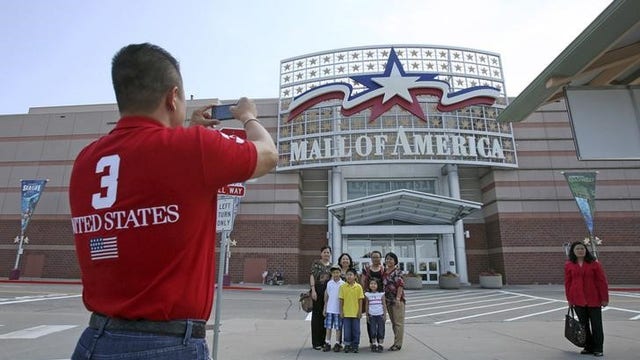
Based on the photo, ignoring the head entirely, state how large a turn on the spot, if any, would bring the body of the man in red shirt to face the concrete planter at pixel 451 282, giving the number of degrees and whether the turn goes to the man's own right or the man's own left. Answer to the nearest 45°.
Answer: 0° — they already face it

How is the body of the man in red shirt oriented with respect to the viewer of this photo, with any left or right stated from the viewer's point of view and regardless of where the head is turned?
facing away from the viewer and to the right of the viewer

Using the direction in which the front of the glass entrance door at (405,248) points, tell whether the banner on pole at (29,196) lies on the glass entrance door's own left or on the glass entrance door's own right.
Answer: on the glass entrance door's own right

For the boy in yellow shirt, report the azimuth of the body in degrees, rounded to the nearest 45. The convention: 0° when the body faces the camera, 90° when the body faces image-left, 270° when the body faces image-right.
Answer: approximately 0°

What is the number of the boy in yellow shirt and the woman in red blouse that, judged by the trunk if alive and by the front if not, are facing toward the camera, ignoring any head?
2

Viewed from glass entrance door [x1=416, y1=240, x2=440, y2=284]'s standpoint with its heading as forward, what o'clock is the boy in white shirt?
The boy in white shirt is roughly at 12 o'clock from the glass entrance door.

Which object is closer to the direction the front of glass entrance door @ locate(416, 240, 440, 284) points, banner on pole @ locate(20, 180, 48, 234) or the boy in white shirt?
the boy in white shirt

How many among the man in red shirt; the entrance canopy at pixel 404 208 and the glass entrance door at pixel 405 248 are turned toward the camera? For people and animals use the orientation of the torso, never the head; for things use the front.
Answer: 2

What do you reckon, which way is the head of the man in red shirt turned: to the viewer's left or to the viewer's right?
to the viewer's right

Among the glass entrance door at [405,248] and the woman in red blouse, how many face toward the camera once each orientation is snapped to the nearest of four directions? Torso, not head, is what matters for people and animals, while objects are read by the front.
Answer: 2

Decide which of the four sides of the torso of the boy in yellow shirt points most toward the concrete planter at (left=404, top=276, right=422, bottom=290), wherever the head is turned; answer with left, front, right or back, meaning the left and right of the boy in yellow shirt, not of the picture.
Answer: back

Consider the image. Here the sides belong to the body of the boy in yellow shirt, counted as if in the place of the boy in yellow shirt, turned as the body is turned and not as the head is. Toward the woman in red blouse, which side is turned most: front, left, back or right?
left
